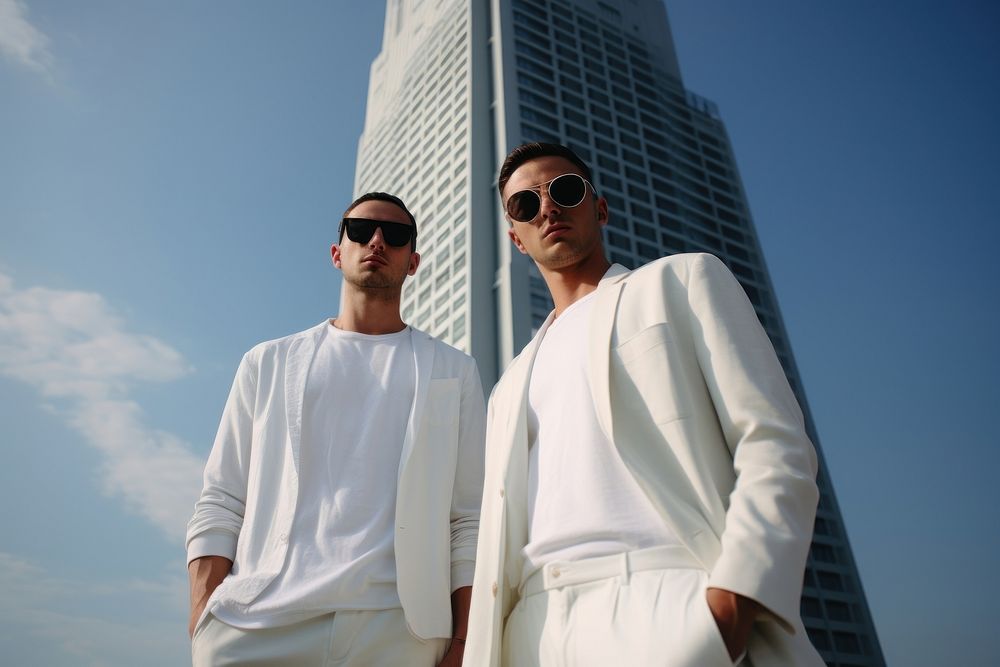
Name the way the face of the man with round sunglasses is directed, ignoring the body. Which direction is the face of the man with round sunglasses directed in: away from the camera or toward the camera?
toward the camera

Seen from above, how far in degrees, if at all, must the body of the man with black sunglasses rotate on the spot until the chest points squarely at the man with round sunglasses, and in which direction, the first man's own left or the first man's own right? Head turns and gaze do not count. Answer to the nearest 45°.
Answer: approximately 45° to the first man's own left

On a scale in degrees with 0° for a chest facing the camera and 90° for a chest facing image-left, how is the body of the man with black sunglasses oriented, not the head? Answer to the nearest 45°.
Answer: approximately 0°

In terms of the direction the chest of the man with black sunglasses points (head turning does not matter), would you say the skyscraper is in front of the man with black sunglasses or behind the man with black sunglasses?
behind

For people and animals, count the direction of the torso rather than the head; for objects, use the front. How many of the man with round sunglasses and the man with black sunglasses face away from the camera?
0

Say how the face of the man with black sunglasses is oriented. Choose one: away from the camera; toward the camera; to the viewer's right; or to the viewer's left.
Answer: toward the camera

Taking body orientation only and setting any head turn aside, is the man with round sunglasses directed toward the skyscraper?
no

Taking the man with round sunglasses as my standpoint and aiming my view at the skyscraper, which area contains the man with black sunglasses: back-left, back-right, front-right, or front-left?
front-left

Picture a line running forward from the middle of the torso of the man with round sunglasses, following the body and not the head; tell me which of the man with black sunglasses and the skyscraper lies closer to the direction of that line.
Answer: the man with black sunglasses

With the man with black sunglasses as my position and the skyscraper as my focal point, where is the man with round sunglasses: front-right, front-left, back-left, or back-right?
back-right

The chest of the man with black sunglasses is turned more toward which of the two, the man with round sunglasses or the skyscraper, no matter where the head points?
the man with round sunglasses

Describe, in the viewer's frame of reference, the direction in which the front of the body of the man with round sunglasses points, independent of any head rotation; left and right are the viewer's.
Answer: facing the viewer and to the left of the viewer

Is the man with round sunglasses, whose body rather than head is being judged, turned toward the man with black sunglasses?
no
